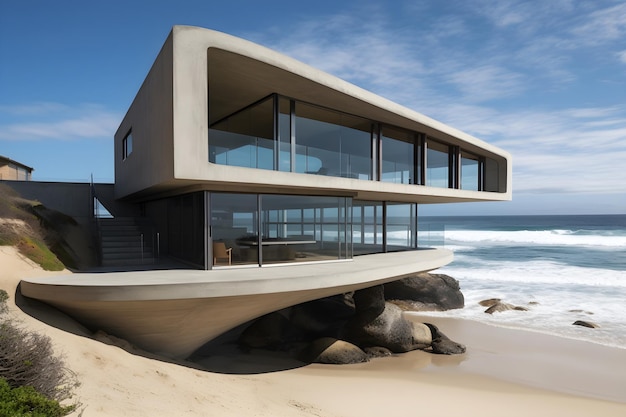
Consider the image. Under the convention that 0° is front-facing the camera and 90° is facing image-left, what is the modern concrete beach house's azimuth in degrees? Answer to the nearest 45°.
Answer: approximately 315°

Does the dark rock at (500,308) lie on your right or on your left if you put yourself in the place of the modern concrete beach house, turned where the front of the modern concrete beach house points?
on your left

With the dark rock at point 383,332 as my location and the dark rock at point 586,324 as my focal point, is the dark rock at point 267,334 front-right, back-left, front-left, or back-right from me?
back-left

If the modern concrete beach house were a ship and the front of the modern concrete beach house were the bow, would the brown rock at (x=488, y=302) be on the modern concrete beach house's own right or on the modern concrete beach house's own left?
on the modern concrete beach house's own left

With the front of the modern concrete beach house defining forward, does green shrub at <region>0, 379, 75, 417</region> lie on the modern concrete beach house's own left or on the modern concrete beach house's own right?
on the modern concrete beach house's own right
